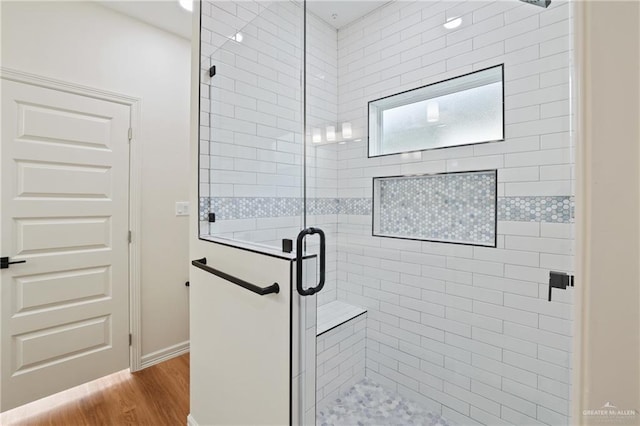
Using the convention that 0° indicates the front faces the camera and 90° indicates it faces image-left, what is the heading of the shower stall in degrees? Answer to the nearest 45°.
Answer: approximately 45°

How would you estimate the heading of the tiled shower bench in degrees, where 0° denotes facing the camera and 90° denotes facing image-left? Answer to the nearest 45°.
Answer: approximately 315°

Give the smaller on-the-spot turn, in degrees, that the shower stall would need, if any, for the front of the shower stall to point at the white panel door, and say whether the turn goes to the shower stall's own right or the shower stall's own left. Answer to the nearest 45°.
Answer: approximately 45° to the shower stall's own right

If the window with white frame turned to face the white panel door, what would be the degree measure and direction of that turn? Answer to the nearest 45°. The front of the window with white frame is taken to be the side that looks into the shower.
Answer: approximately 45° to its right

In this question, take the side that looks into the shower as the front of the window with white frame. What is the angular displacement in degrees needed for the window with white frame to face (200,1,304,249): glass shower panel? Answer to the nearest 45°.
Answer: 0° — it already faces it
